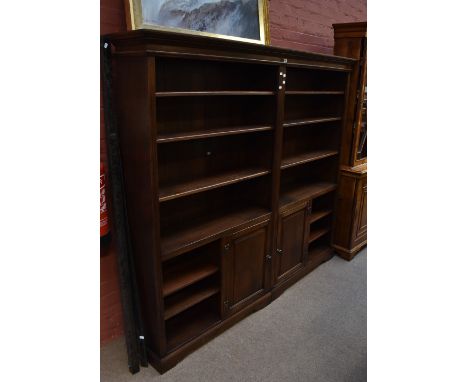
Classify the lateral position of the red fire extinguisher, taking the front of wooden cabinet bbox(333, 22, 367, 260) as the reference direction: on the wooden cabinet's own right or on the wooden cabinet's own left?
on the wooden cabinet's own right

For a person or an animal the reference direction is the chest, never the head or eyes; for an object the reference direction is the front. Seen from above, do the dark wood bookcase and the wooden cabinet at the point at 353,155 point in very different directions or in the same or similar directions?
same or similar directions

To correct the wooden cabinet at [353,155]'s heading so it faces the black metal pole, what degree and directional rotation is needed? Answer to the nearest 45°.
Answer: approximately 90° to its right

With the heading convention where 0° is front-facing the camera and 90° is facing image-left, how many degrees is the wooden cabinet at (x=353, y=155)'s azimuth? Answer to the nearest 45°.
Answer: approximately 315°

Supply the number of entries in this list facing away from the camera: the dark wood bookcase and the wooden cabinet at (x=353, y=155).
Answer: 0

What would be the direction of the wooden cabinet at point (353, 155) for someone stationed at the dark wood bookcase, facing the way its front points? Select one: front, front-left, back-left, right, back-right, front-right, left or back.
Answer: left

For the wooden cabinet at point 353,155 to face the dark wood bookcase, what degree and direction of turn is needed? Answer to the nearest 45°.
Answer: approximately 90° to its right

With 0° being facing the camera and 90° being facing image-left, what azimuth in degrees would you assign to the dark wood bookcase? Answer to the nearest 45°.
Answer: approximately 315°

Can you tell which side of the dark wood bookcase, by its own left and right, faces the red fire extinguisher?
right
